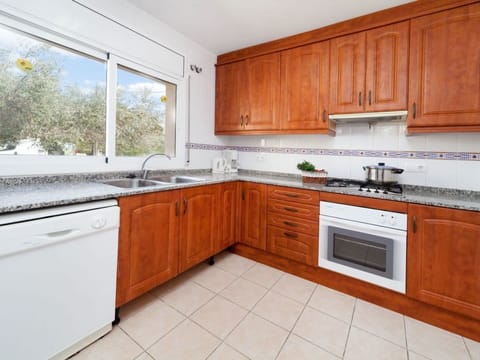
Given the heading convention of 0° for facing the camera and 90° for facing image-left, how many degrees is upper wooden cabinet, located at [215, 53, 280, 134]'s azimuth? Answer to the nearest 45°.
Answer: approximately 45°

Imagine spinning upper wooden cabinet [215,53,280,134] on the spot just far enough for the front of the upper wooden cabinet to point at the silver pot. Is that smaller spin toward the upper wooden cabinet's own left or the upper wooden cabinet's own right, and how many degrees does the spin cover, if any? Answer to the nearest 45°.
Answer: approximately 90° to the upper wooden cabinet's own left

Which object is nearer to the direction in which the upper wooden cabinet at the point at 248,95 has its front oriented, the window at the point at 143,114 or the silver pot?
the window

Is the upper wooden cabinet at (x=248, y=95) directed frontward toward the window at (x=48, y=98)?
yes

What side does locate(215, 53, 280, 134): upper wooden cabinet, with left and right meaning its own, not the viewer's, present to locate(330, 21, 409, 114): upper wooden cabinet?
left

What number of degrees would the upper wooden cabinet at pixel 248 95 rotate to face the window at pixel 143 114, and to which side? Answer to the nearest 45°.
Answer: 0° — it already faces it

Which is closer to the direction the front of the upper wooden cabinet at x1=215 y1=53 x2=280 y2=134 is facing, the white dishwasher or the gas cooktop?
the white dishwasher

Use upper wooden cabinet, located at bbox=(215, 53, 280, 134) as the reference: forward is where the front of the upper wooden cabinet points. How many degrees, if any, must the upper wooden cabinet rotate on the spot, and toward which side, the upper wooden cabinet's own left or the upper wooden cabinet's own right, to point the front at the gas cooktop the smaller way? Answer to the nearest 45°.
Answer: approximately 90° to the upper wooden cabinet's own left

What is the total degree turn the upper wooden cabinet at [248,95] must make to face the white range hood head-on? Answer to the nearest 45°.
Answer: approximately 90° to its left
